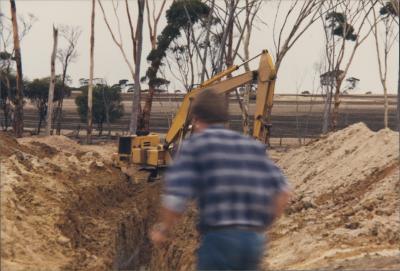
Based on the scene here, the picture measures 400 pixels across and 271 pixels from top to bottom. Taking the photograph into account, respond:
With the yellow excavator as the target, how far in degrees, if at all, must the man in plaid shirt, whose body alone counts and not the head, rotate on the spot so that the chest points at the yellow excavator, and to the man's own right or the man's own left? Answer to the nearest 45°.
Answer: approximately 45° to the man's own right

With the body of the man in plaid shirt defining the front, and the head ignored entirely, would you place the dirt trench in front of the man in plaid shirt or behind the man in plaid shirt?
in front

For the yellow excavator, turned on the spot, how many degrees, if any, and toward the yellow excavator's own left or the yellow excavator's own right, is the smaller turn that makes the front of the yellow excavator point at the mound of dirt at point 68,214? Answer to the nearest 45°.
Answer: approximately 135° to the yellow excavator's own right

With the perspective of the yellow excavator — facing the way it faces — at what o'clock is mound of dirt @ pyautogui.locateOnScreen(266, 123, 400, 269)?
The mound of dirt is roughly at 2 o'clock from the yellow excavator.

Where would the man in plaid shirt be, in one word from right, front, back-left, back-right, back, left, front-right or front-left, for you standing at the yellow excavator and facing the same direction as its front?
right

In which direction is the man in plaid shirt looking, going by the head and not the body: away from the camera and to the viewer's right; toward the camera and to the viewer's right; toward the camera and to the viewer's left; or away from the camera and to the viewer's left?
away from the camera and to the viewer's left

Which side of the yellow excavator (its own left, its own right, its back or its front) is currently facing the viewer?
right

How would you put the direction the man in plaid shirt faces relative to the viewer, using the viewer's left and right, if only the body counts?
facing away from the viewer and to the left of the viewer

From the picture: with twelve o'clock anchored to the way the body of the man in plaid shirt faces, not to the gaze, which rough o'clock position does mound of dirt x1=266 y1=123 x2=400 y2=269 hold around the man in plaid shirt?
The mound of dirt is roughly at 2 o'clock from the man in plaid shirt.
